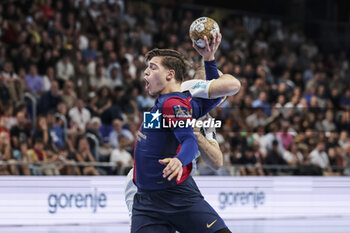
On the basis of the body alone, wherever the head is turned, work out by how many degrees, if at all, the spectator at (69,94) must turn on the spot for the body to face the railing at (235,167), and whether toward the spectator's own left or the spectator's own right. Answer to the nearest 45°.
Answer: approximately 90° to the spectator's own left

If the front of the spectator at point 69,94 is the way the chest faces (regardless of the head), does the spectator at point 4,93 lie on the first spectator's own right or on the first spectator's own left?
on the first spectator's own right

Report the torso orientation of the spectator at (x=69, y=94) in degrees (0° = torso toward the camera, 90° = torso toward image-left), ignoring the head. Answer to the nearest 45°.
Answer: approximately 0°

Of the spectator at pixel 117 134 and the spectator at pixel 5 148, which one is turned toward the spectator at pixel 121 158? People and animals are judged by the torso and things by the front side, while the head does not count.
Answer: the spectator at pixel 117 134

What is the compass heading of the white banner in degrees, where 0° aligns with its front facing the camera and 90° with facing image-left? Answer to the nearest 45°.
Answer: approximately 0°

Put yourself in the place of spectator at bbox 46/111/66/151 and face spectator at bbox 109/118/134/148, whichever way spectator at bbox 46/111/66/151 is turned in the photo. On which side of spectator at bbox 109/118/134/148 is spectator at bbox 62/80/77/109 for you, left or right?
left

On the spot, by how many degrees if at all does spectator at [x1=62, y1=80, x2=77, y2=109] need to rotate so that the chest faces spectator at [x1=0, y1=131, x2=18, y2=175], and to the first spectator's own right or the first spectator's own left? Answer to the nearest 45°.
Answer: approximately 45° to the first spectator's own right
